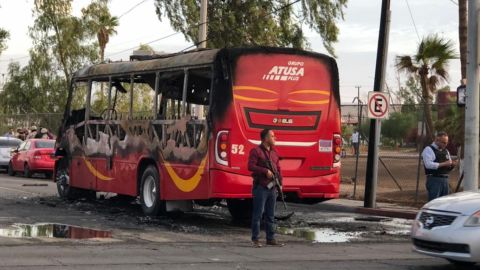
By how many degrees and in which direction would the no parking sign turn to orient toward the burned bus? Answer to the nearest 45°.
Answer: approximately 45° to its right

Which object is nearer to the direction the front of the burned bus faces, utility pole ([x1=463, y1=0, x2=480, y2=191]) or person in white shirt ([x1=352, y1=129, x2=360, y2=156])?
the person in white shirt

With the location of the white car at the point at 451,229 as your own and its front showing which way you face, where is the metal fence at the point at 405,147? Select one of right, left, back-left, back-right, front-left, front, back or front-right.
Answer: back-right

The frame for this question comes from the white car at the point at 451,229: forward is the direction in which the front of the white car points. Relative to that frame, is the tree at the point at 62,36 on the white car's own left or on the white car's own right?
on the white car's own right

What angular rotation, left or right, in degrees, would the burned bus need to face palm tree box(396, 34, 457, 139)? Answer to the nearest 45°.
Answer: approximately 90° to its right

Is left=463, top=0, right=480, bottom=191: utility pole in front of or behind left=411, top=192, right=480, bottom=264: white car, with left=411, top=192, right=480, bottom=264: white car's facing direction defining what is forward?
behind

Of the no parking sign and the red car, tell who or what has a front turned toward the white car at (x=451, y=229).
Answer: the no parking sign
